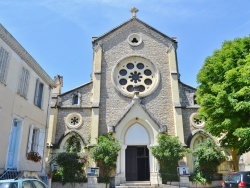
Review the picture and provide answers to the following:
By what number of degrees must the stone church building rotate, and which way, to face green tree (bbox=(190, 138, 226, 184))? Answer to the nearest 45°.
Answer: approximately 90° to its left

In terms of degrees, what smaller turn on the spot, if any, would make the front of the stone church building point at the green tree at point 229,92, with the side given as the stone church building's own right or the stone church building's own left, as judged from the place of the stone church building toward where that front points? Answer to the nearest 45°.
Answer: approximately 45° to the stone church building's own left

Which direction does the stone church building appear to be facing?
toward the camera

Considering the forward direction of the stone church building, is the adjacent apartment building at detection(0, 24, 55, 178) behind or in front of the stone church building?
in front
